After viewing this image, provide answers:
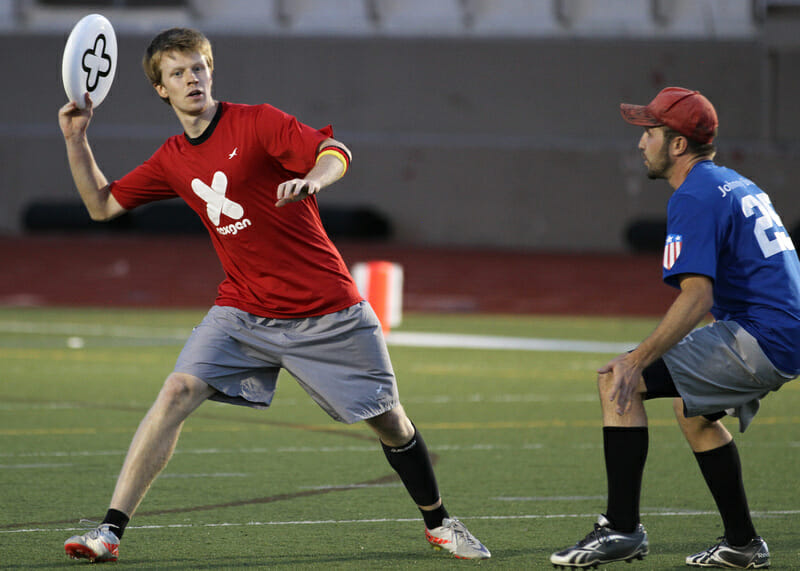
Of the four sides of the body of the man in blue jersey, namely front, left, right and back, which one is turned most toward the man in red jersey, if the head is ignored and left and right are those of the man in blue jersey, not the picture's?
front

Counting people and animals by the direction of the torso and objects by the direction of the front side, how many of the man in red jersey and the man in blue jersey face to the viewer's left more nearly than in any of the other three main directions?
1

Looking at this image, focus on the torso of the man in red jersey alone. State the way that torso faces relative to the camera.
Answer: toward the camera

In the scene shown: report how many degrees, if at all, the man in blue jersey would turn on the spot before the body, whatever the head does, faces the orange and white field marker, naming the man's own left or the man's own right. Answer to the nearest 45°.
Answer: approximately 90° to the man's own right

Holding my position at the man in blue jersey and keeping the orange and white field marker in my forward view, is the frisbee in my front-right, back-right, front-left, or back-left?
front-left

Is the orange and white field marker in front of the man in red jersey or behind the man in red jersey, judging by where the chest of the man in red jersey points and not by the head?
behind

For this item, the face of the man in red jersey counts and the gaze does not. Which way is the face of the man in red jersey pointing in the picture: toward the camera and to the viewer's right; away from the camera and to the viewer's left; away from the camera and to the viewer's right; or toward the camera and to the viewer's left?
toward the camera and to the viewer's right

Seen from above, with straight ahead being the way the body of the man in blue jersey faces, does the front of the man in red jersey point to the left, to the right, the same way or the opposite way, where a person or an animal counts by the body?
to the left

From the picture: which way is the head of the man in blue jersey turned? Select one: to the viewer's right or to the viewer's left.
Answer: to the viewer's left

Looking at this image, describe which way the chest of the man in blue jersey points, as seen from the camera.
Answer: to the viewer's left

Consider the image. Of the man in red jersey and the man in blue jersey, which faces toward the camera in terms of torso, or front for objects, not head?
the man in red jersey

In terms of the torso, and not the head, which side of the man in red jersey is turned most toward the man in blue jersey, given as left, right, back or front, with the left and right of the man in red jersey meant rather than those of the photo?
left

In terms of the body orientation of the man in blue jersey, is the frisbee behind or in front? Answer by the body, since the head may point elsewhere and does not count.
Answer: in front
